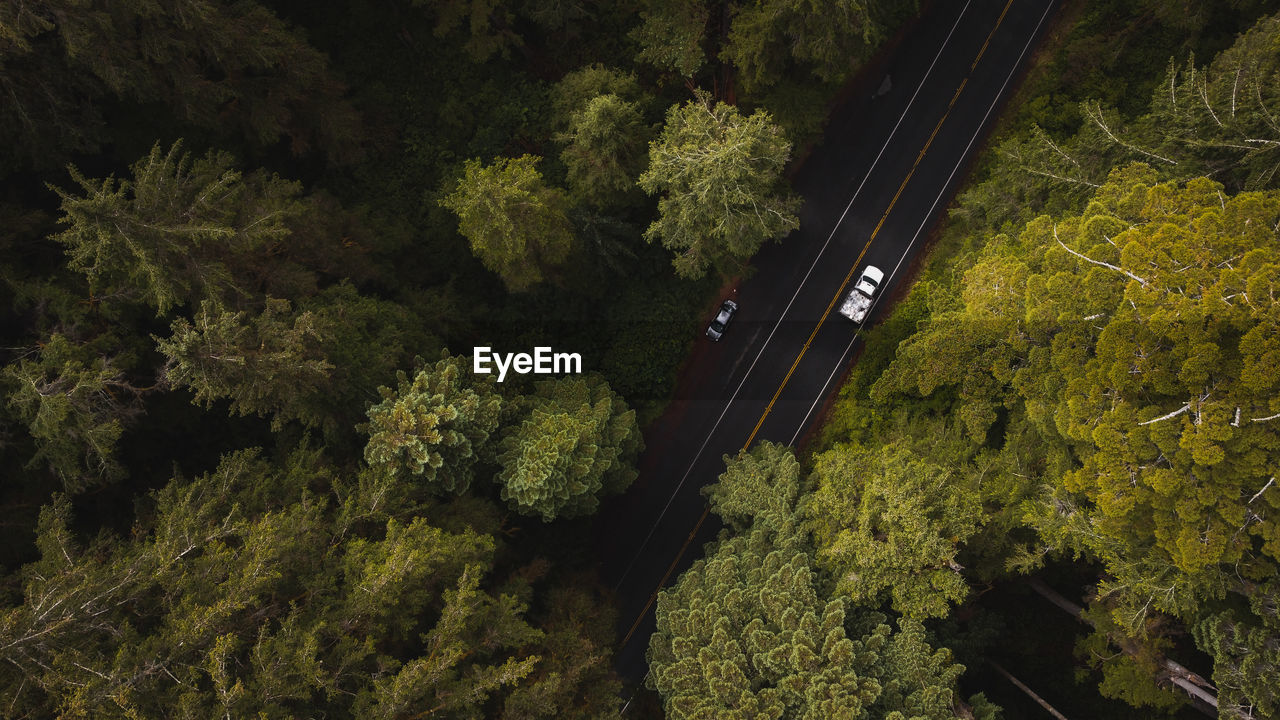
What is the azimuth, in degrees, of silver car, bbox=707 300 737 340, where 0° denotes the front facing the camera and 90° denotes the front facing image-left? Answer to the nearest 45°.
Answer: approximately 45°

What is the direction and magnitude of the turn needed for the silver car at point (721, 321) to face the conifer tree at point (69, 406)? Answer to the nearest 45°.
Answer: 0° — it already faces it

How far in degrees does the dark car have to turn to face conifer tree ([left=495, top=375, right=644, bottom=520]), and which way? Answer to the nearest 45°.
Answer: approximately 45° to its left

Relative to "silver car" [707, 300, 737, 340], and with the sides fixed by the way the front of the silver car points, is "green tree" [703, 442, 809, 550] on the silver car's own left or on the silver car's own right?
on the silver car's own left
